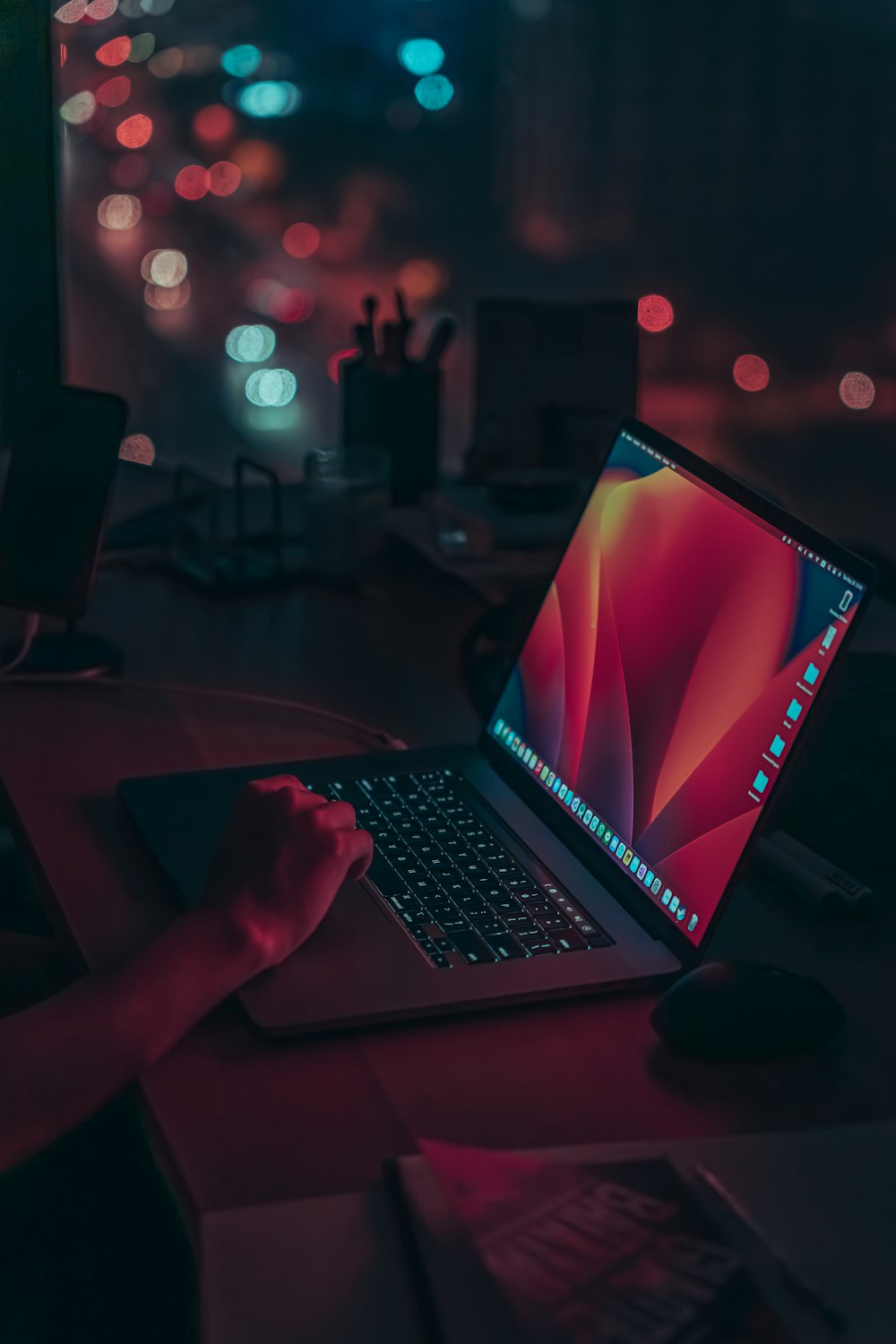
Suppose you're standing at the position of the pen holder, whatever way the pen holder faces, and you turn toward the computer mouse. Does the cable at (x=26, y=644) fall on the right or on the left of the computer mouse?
right

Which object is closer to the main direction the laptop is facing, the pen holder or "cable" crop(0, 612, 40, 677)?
the cable

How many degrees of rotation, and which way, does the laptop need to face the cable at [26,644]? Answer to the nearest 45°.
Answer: approximately 90° to its right

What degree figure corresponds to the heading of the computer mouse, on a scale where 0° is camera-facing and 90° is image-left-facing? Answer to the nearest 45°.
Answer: approximately 270°

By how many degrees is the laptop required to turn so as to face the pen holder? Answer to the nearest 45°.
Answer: approximately 135° to its right

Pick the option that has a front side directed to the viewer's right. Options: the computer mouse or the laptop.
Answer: the computer mouse

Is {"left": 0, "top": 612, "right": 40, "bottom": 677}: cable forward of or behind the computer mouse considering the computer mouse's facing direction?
behind
